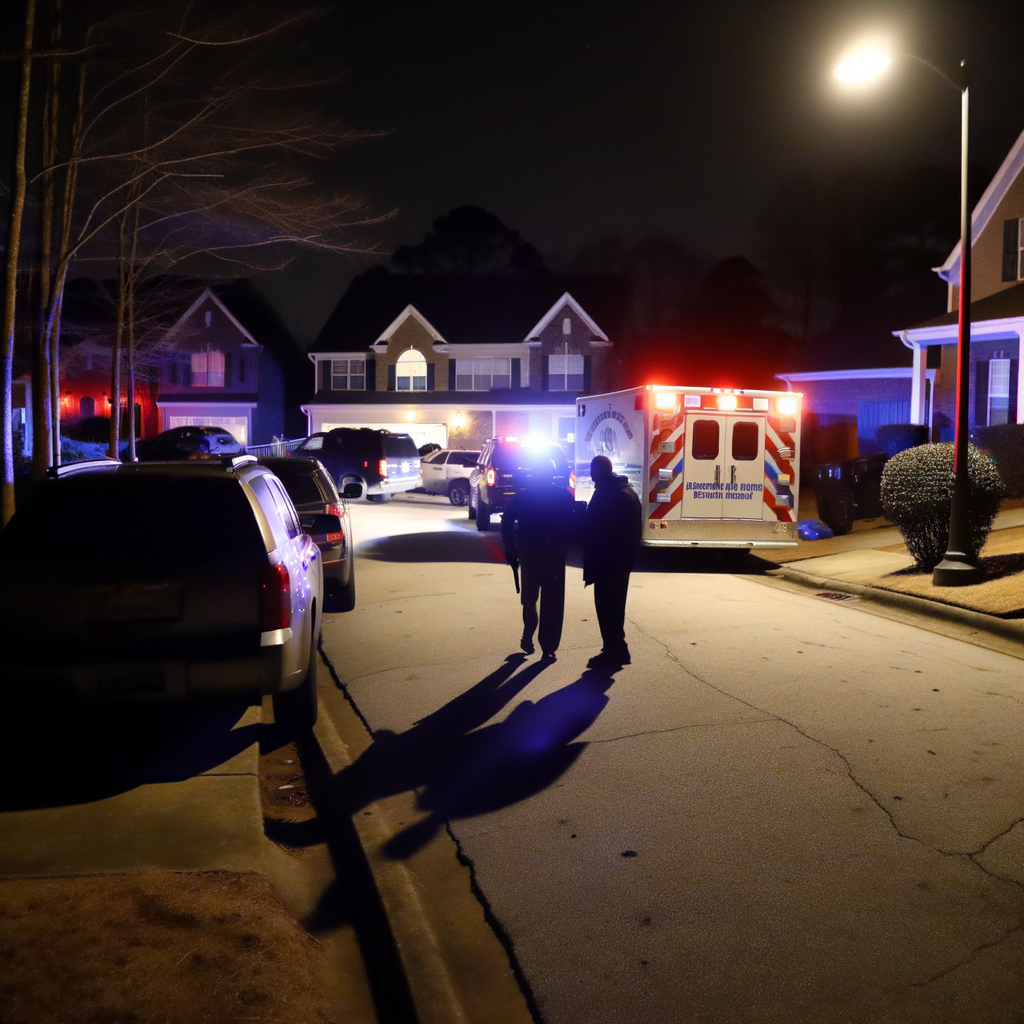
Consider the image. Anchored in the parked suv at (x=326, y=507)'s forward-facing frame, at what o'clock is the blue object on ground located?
The blue object on ground is roughly at 2 o'clock from the parked suv.

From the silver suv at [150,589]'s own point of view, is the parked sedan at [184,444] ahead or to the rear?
ahead

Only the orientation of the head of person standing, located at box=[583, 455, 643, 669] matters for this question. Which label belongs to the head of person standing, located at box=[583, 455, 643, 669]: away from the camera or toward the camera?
away from the camera

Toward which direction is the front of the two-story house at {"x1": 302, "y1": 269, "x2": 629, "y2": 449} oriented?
toward the camera

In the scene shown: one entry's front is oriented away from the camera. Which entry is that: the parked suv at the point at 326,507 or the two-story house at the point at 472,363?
the parked suv

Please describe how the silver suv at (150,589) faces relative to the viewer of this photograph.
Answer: facing away from the viewer

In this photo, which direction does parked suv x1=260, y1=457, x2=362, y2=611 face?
away from the camera

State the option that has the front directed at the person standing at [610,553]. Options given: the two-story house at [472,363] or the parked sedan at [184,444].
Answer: the two-story house

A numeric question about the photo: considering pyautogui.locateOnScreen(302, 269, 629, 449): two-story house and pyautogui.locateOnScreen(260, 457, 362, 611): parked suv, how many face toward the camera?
1

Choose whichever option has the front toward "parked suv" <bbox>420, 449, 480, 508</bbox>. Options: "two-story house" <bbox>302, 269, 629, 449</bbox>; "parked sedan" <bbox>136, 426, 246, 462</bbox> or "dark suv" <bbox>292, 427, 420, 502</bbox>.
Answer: the two-story house
